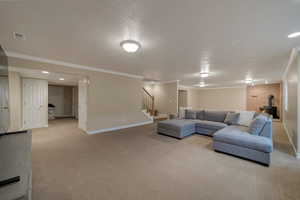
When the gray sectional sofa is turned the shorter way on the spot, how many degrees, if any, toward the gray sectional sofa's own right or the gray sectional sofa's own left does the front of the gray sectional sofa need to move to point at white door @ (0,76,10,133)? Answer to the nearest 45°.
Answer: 0° — it already faces it

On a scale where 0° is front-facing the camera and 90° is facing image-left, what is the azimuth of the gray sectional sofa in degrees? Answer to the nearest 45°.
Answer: approximately 45°

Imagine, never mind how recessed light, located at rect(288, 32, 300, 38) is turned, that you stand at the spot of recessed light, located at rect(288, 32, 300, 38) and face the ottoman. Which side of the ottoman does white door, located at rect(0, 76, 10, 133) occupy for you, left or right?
left
